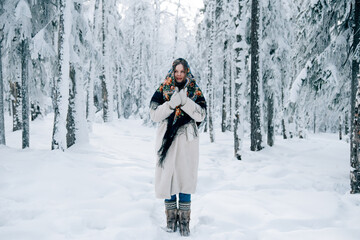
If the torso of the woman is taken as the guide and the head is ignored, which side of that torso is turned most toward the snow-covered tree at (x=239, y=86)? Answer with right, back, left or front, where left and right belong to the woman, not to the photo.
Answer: back

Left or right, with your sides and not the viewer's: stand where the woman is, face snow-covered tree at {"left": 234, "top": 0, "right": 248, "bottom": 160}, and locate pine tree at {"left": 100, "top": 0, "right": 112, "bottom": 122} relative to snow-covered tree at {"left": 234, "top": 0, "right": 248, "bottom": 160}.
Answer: left

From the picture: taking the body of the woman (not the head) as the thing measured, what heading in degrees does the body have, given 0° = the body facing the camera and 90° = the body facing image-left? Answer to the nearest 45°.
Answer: approximately 0°

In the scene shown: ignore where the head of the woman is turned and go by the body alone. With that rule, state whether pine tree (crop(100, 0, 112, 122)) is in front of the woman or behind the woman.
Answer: behind
